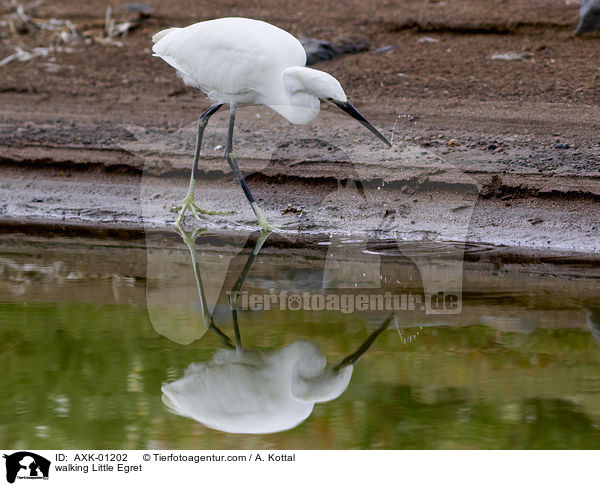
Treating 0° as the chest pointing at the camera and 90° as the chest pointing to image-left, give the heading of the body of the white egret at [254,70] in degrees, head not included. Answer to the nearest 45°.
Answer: approximately 270°
